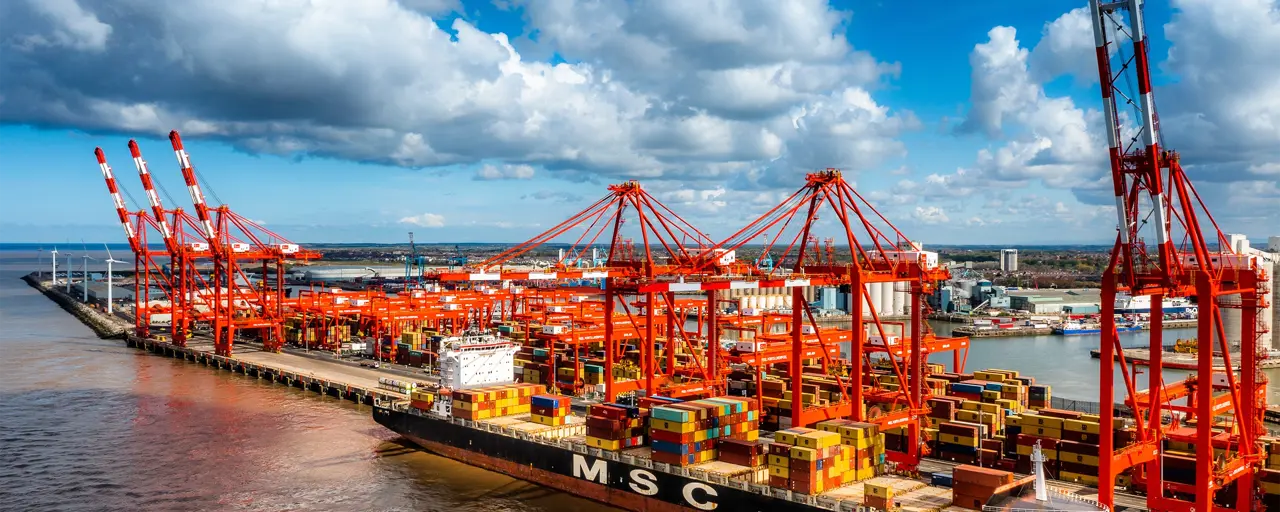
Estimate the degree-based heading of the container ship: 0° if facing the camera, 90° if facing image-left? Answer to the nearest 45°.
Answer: approximately 315°

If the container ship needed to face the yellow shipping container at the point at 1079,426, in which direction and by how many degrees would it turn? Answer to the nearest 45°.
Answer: approximately 45° to its left

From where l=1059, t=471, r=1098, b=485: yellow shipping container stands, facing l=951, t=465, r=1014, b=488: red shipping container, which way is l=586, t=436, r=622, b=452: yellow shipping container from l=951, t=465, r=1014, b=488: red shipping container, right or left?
right

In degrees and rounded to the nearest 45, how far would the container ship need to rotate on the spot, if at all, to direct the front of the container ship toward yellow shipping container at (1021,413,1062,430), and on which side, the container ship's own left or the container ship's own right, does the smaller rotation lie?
approximately 45° to the container ship's own left
